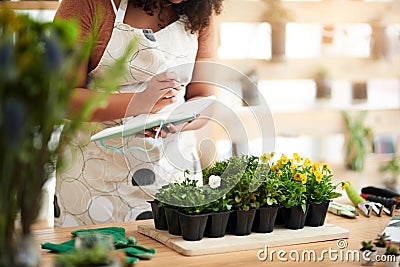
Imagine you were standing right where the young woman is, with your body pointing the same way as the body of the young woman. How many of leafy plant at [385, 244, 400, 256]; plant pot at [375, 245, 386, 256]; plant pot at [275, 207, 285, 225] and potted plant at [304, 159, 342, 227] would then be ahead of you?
4

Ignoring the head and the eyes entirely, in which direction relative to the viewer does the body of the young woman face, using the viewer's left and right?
facing the viewer and to the right of the viewer

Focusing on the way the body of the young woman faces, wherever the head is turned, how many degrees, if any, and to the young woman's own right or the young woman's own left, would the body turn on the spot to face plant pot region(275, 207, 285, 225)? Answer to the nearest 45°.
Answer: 0° — they already face it

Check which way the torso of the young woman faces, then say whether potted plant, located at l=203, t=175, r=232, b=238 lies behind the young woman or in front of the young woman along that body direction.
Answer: in front

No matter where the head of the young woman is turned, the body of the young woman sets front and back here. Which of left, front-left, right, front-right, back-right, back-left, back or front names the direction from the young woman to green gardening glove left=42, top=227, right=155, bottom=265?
front-right

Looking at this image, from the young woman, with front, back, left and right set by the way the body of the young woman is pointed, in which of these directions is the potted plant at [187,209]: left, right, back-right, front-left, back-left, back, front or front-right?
front-right

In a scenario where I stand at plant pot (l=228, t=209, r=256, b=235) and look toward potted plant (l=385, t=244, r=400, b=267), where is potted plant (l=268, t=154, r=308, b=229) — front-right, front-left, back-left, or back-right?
front-left

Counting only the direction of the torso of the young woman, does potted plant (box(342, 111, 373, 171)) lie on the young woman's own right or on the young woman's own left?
on the young woman's own left

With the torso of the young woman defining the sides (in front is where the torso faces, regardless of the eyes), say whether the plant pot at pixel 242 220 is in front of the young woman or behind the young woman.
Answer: in front

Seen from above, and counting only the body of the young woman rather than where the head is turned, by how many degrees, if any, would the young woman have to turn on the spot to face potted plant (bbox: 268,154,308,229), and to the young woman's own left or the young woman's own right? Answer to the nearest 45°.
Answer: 0° — they already face it

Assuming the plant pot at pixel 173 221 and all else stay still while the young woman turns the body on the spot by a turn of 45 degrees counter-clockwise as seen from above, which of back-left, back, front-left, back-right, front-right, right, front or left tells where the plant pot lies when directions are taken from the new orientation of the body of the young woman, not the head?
right

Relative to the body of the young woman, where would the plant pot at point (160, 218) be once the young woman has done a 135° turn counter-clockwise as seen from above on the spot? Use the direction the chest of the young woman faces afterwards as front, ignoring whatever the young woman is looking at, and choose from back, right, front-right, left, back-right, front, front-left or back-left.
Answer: back
